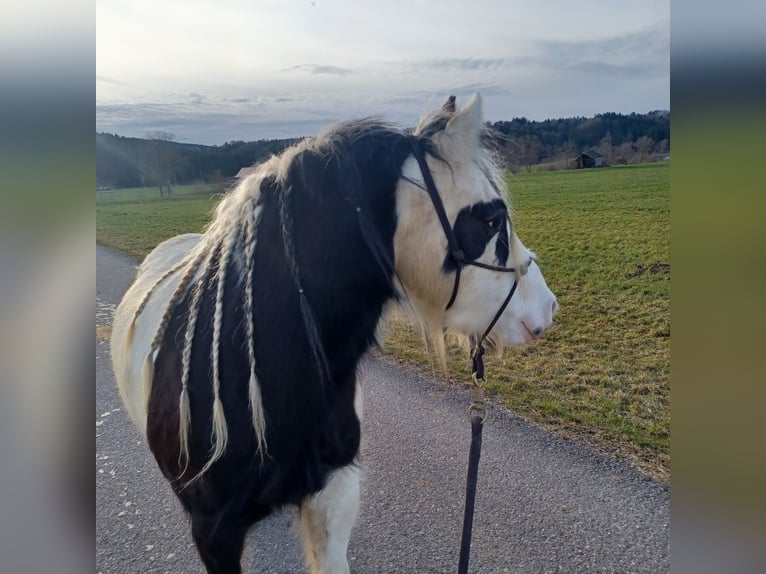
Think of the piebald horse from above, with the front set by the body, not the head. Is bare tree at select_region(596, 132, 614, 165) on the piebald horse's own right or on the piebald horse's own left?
on the piebald horse's own left

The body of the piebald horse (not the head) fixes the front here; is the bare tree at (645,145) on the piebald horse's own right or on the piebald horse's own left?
on the piebald horse's own left

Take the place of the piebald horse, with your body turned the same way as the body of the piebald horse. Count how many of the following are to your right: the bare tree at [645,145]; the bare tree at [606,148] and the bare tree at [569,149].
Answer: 0

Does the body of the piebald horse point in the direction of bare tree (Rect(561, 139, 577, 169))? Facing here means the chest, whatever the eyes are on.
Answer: no
